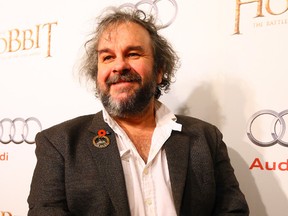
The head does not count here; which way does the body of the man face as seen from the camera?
toward the camera
